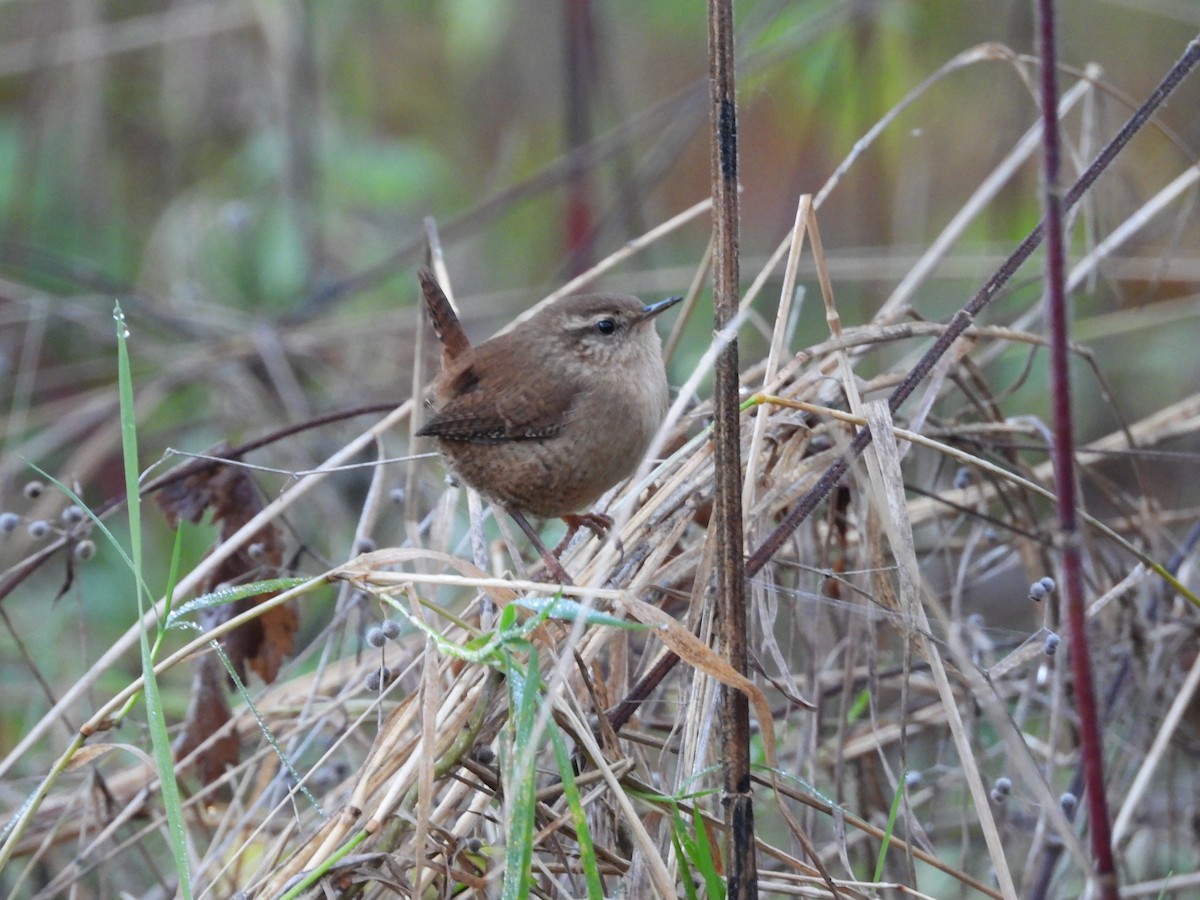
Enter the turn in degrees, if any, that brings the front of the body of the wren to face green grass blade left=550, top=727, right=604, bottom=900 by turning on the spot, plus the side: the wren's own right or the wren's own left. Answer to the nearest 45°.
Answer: approximately 90° to the wren's own right

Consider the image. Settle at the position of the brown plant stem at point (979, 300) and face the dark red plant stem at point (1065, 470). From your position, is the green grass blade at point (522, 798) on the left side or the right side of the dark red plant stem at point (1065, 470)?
right

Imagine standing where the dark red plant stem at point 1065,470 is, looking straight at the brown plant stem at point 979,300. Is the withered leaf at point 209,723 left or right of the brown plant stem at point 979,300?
left

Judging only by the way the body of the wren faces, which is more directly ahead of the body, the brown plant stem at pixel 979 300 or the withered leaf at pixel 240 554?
the brown plant stem

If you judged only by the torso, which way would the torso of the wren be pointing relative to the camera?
to the viewer's right

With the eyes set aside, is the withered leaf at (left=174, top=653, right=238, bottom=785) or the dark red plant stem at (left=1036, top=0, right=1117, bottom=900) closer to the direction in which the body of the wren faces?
the dark red plant stem

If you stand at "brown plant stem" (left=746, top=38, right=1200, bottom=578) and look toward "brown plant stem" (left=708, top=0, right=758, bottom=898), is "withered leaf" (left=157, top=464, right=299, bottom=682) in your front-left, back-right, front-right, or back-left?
front-right

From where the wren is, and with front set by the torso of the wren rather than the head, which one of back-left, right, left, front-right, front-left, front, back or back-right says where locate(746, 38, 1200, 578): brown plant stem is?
front-right

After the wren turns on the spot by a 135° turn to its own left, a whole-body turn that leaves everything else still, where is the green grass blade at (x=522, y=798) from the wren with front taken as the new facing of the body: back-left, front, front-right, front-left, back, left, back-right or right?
back-left
